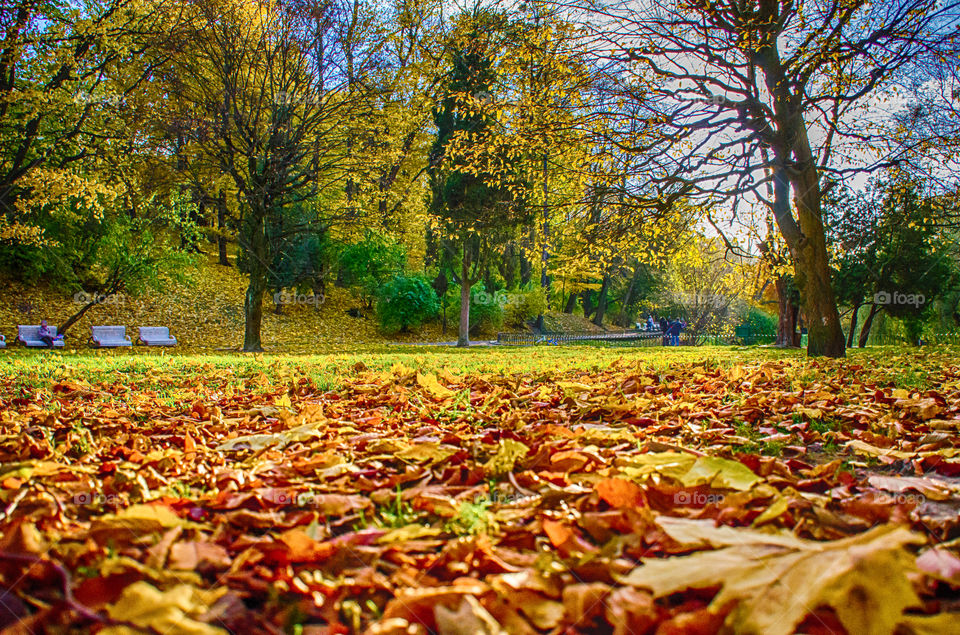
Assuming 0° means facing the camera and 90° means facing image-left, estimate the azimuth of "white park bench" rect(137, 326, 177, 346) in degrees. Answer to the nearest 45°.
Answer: approximately 315°

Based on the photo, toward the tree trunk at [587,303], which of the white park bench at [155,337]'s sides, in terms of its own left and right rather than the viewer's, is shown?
left
